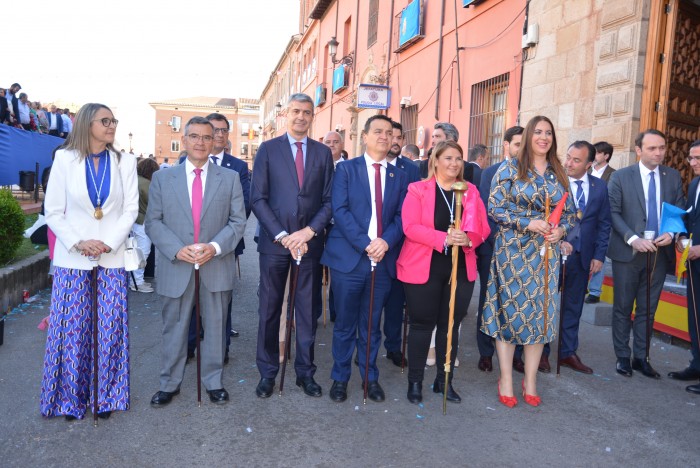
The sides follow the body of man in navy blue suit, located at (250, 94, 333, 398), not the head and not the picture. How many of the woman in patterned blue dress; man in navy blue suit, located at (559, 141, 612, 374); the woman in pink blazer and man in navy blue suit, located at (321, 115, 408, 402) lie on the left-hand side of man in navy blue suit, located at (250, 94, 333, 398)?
4

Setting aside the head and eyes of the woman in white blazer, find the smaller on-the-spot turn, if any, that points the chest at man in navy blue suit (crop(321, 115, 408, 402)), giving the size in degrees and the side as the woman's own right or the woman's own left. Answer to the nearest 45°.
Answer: approximately 90° to the woman's own left

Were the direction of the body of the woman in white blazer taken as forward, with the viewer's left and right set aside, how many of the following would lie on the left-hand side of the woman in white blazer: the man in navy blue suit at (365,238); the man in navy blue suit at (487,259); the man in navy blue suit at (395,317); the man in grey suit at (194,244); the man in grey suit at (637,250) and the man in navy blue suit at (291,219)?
6

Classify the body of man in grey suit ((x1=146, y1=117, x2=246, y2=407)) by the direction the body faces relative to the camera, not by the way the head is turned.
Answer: toward the camera

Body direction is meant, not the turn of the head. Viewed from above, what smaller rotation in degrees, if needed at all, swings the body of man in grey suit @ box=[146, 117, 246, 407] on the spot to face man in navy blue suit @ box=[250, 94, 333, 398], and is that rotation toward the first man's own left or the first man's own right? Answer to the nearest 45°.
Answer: approximately 90° to the first man's own left

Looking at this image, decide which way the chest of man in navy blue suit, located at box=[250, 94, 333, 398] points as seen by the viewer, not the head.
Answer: toward the camera

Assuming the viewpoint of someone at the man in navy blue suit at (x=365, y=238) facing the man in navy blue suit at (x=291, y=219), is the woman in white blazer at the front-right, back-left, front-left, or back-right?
front-left

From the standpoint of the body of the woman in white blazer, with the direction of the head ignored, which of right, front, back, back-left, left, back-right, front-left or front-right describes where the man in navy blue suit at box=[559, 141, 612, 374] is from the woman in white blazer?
left

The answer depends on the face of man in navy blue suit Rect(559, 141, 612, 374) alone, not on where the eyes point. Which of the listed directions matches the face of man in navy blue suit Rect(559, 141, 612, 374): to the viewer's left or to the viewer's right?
to the viewer's left

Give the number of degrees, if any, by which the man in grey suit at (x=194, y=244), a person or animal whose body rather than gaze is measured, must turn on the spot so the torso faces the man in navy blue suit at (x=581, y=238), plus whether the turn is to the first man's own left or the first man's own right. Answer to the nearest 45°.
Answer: approximately 90° to the first man's own left

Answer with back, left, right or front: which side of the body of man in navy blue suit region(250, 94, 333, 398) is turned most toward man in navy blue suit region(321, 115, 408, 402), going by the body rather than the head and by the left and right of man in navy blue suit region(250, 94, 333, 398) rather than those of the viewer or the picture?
left

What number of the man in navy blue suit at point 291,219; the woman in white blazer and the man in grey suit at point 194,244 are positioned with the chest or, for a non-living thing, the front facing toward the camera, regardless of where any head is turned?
3
